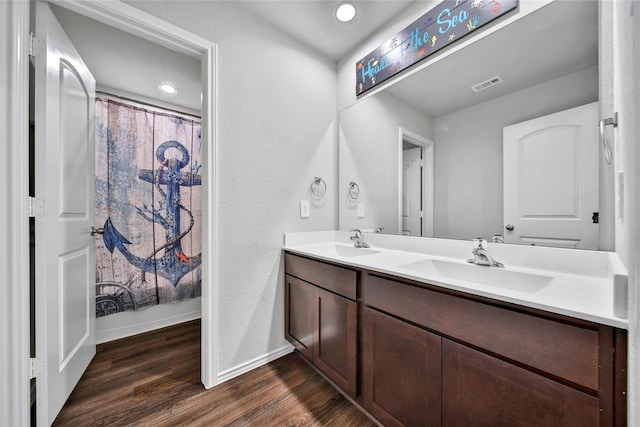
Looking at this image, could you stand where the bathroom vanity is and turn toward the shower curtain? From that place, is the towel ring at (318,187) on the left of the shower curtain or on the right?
right

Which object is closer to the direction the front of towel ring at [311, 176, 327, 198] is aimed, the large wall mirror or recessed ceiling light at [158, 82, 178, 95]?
the large wall mirror

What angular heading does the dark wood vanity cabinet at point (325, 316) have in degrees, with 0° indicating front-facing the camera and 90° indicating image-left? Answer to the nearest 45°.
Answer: approximately 45°
